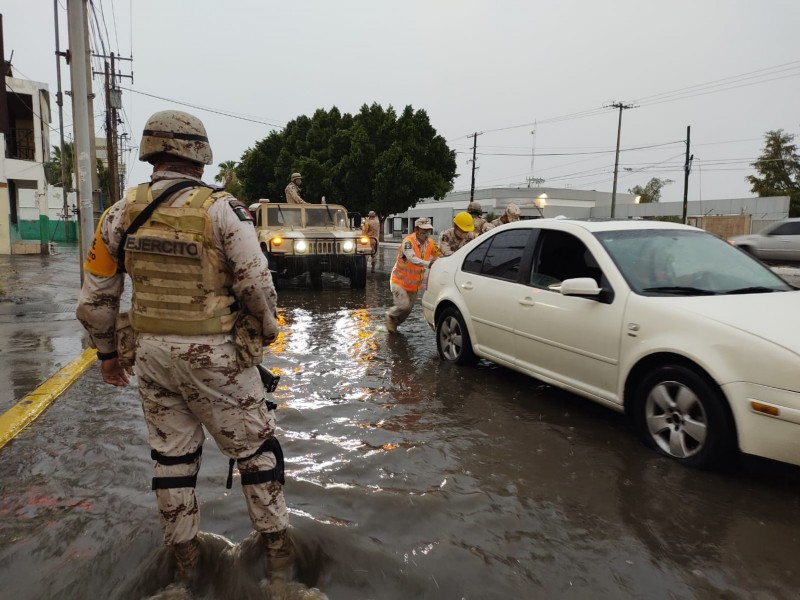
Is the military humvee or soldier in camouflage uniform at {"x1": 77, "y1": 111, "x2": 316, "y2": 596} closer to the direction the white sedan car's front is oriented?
the soldier in camouflage uniform

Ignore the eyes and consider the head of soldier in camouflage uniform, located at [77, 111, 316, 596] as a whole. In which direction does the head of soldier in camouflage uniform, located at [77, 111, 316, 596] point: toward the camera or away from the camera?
away from the camera

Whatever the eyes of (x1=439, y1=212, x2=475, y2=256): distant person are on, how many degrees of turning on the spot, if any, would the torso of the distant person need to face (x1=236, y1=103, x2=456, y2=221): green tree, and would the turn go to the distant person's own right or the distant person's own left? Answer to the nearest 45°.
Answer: approximately 135° to the distant person's own left

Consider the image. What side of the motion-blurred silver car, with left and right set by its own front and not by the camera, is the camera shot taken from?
left
